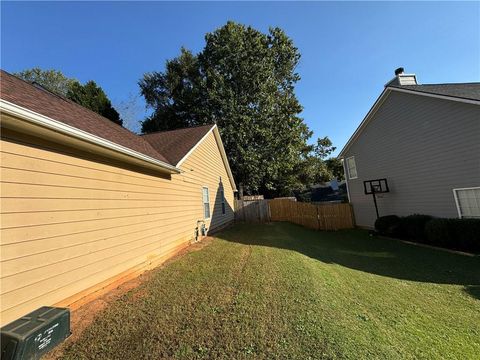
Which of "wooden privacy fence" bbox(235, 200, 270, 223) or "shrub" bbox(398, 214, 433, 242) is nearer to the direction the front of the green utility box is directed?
the shrub

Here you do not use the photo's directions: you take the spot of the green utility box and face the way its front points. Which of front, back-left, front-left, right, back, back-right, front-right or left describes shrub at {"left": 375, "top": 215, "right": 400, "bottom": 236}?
front-left

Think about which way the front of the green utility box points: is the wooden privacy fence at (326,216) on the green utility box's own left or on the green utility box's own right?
on the green utility box's own left

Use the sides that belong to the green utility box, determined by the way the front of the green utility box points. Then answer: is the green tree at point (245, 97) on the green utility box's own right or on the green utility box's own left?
on the green utility box's own left

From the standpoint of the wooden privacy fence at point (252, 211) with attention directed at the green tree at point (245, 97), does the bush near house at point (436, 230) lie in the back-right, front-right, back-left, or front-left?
back-right

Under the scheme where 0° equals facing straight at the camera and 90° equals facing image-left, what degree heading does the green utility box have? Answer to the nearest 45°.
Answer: approximately 315°

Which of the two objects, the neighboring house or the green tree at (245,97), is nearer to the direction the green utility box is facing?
the neighboring house

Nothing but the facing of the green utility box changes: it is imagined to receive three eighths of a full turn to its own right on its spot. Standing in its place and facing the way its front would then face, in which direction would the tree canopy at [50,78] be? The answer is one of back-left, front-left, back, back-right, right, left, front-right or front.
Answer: right

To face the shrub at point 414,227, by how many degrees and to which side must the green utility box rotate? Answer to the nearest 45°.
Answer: approximately 45° to its left
